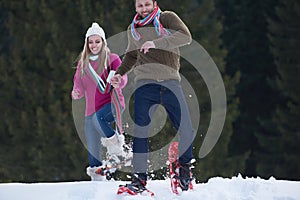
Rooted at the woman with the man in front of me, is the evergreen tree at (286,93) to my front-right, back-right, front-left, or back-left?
back-left

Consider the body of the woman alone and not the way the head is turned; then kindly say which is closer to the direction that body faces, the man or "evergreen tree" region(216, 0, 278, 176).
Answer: the man

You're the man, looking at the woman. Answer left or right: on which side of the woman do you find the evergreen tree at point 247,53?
right

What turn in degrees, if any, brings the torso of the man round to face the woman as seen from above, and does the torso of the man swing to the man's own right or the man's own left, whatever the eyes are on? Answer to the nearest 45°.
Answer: approximately 135° to the man's own right

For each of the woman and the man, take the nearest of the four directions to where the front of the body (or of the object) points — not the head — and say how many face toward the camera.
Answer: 2

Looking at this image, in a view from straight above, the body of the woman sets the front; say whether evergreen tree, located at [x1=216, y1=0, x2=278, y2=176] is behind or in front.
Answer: behind

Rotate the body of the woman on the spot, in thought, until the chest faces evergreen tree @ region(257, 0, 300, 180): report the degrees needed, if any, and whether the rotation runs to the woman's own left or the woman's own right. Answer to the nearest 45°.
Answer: approximately 135° to the woman's own left

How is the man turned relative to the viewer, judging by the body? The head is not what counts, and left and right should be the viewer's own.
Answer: facing the viewer
